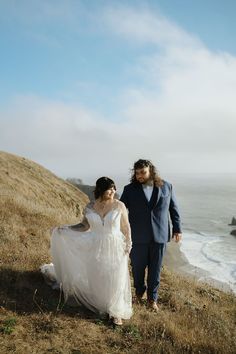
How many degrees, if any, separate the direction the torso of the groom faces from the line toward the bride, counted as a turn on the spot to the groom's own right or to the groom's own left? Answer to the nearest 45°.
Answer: approximately 45° to the groom's own right

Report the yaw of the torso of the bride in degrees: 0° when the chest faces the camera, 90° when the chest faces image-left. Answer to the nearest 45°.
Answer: approximately 0°

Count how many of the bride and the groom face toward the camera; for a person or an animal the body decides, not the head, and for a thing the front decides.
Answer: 2

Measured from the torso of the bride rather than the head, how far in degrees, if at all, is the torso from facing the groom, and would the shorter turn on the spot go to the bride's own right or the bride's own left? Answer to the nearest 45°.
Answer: approximately 135° to the bride's own left
